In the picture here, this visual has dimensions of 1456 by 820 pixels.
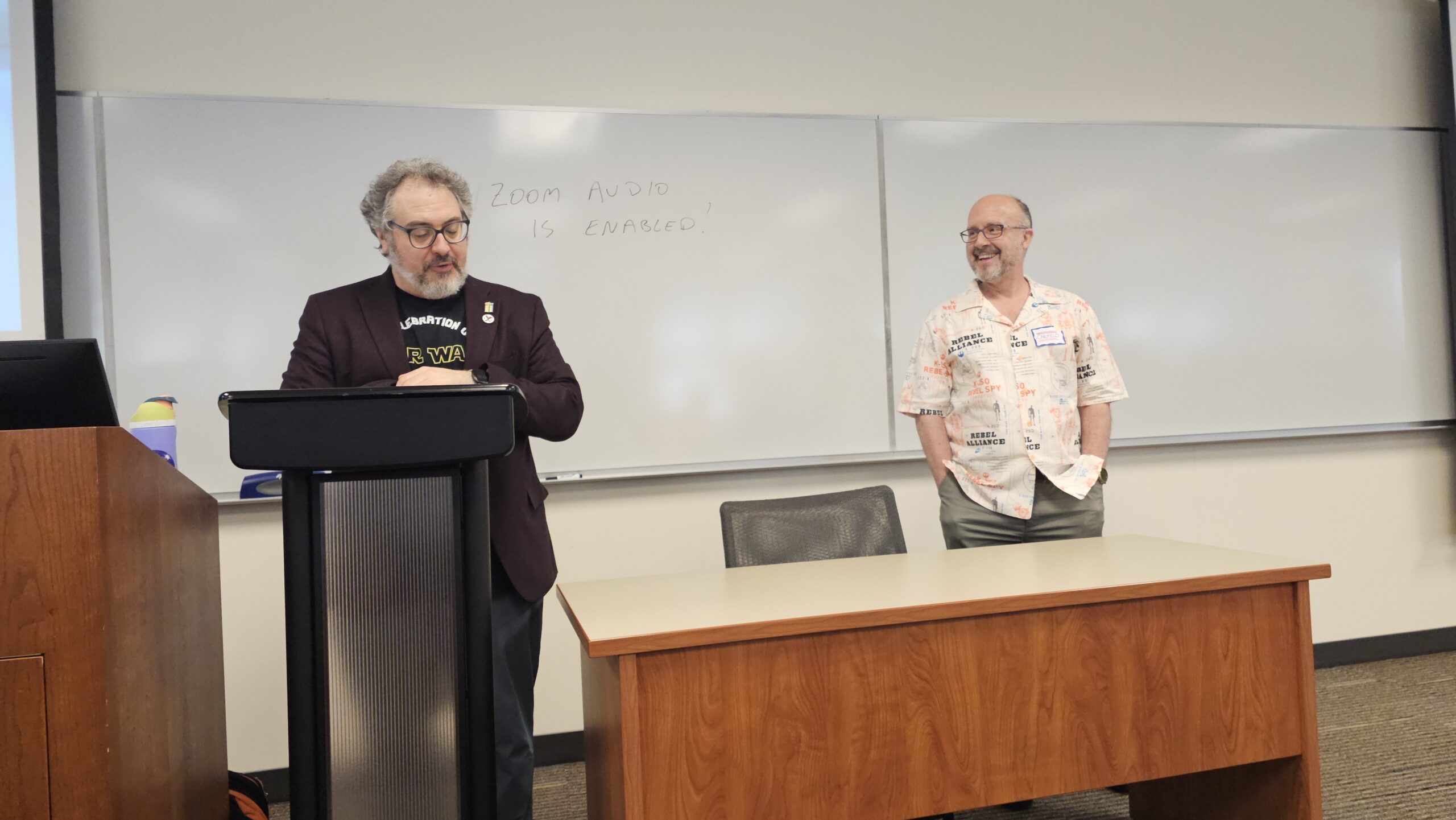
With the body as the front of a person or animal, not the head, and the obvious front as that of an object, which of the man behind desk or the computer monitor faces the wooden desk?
the man behind desk

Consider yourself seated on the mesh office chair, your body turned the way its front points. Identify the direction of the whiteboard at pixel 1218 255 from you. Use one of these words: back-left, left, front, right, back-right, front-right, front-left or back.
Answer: back-left

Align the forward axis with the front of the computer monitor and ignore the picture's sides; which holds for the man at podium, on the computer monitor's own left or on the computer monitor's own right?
on the computer monitor's own right

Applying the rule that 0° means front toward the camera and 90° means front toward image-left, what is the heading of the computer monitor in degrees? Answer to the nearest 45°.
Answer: approximately 180°

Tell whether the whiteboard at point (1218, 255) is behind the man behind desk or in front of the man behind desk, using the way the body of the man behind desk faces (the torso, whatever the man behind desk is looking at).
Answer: behind

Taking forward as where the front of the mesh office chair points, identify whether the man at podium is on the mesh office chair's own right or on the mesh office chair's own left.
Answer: on the mesh office chair's own right

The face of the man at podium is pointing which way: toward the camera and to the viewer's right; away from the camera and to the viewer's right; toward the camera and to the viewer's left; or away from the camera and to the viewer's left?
toward the camera and to the viewer's right
